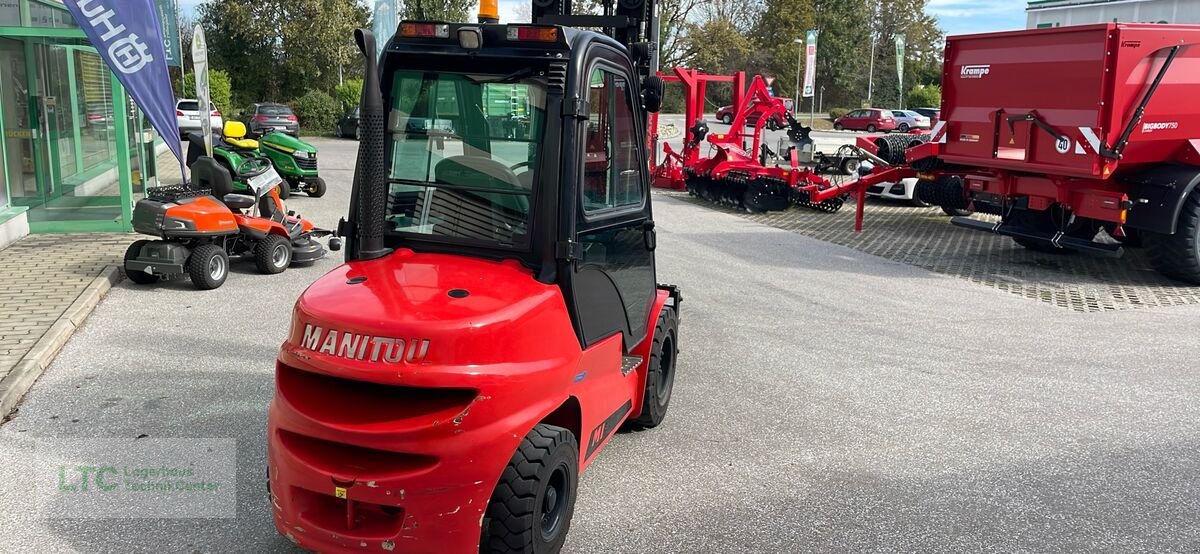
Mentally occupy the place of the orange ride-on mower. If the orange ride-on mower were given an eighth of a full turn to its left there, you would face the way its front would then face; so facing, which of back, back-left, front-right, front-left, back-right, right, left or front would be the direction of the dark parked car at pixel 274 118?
front

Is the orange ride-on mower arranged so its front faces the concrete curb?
no

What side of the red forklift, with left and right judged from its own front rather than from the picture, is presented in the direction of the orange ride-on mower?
left

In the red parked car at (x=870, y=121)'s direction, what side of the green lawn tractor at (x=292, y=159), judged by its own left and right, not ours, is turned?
left

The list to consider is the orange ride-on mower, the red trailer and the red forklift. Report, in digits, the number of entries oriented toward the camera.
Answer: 0

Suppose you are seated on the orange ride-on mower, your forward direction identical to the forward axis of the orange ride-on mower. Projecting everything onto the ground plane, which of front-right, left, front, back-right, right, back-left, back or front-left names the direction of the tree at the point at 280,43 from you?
front-left

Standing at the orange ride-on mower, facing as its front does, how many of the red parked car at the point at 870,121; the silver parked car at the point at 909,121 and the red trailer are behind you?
0

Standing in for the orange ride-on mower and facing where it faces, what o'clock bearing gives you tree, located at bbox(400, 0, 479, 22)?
The tree is roughly at 11 o'clock from the orange ride-on mower.

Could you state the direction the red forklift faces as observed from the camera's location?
facing away from the viewer and to the right of the viewer

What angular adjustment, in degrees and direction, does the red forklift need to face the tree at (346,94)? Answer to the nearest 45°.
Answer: approximately 45° to its left

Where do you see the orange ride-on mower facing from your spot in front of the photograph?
facing away from the viewer and to the right of the viewer

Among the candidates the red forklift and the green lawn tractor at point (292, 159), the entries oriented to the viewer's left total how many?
0

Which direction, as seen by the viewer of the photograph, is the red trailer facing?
facing away from the viewer and to the right of the viewer

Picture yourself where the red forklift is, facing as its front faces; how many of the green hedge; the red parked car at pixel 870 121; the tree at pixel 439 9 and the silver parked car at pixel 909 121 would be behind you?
0

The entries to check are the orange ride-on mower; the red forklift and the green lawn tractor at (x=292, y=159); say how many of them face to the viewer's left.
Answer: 0

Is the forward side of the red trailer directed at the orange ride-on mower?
no

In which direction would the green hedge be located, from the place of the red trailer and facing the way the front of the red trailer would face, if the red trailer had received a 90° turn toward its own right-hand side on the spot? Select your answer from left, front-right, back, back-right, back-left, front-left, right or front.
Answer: back

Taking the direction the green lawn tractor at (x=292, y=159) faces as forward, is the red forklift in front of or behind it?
in front

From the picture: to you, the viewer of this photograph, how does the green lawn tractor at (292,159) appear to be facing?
facing the viewer and to the right of the viewer
